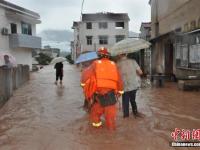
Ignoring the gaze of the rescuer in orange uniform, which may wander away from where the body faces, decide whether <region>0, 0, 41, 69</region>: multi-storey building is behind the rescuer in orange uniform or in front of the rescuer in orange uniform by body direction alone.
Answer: in front

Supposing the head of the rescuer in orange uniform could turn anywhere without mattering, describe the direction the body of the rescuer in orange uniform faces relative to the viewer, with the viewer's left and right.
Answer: facing away from the viewer
